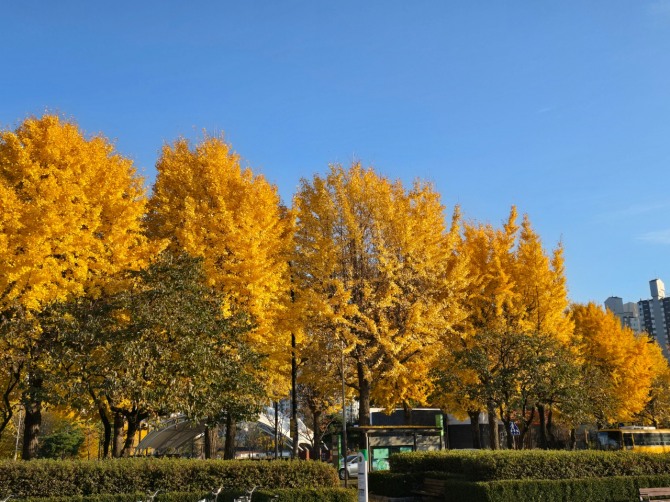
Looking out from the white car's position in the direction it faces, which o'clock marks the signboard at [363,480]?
The signboard is roughly at 9 o'clock from the white car.

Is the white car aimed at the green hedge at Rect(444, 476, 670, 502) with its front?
no

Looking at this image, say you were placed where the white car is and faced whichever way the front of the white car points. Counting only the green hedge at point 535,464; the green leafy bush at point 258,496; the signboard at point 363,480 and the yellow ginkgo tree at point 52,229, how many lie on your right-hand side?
0

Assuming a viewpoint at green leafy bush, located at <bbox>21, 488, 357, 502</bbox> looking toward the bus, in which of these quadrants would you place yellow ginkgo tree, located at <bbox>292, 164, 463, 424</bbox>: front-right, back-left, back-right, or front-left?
front-left

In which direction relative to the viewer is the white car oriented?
to the viewer's left

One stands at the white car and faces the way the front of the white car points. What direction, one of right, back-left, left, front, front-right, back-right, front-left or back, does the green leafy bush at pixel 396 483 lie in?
left

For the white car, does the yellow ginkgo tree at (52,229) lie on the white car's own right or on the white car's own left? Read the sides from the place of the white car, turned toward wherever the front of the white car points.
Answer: on the white car's own left

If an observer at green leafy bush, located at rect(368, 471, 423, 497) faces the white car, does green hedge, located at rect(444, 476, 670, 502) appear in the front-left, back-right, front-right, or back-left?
back-right

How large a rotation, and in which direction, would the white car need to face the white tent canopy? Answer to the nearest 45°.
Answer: approximately 45° to its right

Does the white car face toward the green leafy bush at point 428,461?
no
